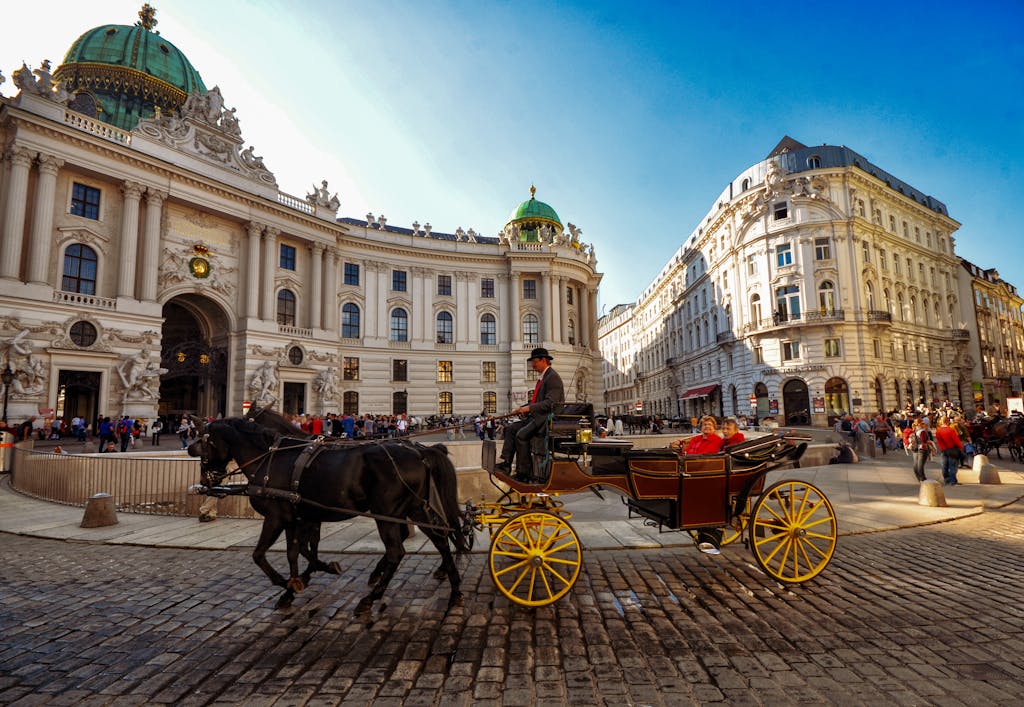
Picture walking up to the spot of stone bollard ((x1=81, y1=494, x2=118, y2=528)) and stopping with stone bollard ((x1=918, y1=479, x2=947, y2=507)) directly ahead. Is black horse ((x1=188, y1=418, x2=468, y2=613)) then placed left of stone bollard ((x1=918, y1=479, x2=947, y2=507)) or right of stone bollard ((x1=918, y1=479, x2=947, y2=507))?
right

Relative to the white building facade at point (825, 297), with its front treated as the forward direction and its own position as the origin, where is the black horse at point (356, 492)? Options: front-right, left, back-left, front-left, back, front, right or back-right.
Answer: front

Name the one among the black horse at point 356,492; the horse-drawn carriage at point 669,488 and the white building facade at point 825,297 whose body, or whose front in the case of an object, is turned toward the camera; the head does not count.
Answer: the white building facade

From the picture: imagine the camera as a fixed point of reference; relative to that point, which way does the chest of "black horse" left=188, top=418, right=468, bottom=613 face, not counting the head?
to the viewer's left

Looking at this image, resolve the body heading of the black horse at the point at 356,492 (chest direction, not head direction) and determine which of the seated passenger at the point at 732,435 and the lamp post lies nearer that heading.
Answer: the lamp post

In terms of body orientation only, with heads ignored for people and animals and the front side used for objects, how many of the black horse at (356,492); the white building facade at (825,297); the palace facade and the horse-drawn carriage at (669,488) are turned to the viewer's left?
2

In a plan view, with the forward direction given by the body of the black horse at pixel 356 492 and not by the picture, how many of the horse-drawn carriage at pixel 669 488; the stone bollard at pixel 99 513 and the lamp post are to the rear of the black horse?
1

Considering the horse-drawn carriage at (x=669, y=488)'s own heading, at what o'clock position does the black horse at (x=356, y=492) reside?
The black horse is roughly at 11 o'clock from the horse-drawn carriage.

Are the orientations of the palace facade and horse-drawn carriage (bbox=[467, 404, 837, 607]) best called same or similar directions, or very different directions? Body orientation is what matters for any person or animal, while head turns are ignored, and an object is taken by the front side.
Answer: very different directions

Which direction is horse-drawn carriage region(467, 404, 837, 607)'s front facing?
to the viewer's left

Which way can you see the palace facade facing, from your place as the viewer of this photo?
facing the viewer and to the right of the viewer

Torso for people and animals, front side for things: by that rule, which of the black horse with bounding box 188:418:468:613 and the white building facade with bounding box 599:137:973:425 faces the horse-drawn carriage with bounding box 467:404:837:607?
the white building facade

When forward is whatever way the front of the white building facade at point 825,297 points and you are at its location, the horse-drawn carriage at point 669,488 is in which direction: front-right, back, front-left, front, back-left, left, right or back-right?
front

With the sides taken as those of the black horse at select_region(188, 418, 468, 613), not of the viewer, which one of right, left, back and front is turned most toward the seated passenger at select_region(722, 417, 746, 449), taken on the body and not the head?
back

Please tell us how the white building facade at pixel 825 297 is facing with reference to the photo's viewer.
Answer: facing the viewer
